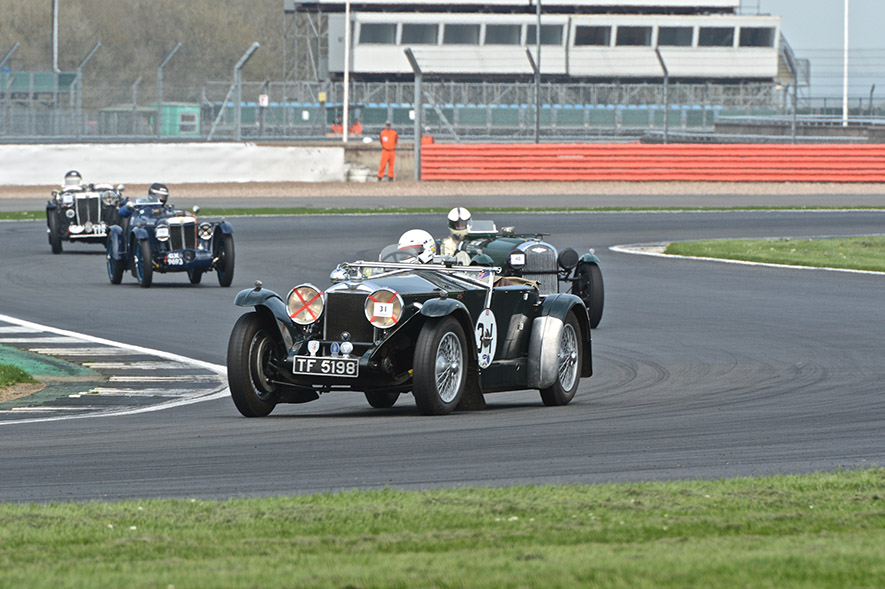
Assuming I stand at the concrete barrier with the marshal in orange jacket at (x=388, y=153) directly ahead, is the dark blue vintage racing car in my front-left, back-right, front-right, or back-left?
back-right

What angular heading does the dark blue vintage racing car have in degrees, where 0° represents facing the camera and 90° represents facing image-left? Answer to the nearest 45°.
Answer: approximately 0°

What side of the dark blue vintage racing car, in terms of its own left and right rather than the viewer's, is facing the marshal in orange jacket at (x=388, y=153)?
back

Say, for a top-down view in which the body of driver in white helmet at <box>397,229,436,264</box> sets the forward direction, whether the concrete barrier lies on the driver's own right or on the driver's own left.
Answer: on the driver's own right

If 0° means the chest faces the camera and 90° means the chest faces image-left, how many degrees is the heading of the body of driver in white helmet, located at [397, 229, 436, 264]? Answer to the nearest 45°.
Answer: approximately 45°

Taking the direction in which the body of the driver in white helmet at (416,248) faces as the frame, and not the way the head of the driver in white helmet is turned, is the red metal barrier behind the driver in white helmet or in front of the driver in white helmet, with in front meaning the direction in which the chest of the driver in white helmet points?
behind

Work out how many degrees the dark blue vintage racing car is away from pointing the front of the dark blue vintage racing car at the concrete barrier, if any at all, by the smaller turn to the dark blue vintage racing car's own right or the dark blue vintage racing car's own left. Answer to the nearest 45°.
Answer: approximately 180°

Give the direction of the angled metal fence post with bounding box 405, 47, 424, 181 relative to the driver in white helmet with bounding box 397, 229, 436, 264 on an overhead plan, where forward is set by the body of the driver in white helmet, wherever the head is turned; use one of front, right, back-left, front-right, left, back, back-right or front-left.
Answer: back-right

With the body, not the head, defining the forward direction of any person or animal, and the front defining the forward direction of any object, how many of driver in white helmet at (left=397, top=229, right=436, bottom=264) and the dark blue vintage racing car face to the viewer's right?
0

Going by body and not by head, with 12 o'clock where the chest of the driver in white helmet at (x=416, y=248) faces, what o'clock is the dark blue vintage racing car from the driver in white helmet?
The dark blue vintage racing car is roughly at 4 o'clock from the driver in white helmet.
